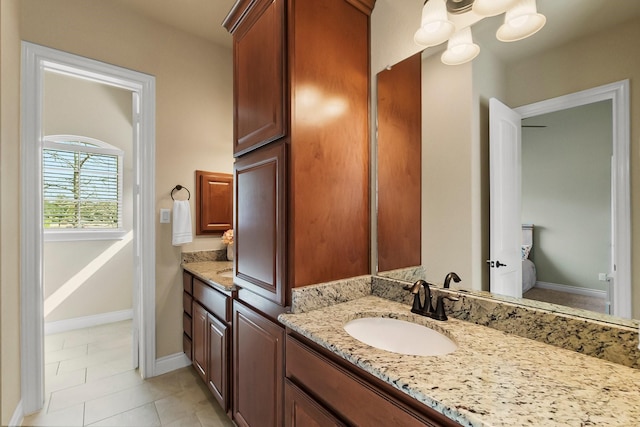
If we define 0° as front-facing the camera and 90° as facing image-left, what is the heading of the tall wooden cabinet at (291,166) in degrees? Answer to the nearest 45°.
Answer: approximately 45°

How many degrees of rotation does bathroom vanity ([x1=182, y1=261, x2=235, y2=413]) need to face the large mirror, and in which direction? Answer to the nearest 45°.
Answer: approximately 90° to its left

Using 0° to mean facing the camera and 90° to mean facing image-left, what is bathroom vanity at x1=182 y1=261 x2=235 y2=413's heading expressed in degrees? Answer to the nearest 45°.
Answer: approximately 45°

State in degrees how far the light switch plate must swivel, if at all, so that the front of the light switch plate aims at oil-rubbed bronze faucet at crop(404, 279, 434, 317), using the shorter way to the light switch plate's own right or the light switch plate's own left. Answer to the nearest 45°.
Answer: approximately 45° to the light switch plate's own left

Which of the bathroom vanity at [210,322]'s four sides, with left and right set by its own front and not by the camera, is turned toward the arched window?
right

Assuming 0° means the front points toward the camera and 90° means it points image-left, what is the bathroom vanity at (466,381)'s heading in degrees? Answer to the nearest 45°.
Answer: approximately 45°

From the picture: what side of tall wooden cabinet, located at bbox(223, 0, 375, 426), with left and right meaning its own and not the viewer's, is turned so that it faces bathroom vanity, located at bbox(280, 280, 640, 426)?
left

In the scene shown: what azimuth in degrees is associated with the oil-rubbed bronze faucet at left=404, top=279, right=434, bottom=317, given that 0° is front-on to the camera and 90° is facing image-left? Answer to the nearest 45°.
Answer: approximately 45°

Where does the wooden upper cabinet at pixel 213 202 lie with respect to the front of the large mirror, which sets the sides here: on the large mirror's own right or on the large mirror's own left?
on the large mirror's own right

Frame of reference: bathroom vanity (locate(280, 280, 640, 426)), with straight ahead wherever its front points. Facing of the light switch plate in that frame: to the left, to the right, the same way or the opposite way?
to the left
